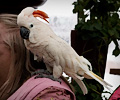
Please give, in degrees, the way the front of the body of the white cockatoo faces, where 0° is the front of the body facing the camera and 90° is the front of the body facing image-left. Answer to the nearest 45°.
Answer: approximately 90°
